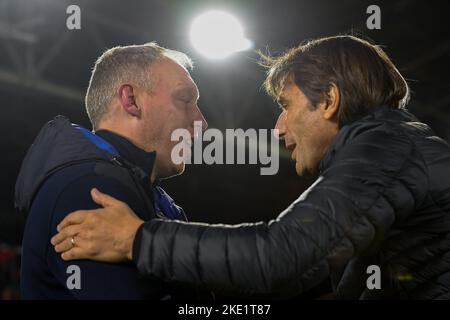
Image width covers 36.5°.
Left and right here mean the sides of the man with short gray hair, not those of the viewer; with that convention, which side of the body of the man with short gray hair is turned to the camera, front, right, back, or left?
right

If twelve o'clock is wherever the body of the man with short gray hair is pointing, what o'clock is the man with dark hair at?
The man with dark hair is roughly at 1 o'clock from the man with short gray hair.

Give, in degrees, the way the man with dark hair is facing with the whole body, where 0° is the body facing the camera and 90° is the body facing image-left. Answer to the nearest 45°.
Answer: approximately 90°

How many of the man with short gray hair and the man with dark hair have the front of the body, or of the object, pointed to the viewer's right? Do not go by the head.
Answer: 1

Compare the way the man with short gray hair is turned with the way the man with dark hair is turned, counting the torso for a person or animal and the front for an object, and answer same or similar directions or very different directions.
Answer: very different directions
